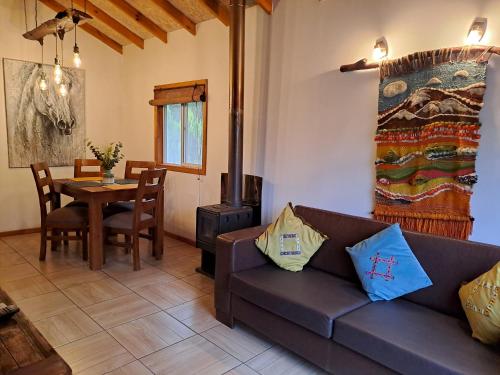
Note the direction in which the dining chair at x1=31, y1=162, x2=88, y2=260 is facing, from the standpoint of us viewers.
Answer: facing to the right of the viewer

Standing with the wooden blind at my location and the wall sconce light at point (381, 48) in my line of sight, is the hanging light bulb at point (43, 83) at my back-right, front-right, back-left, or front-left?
back-right

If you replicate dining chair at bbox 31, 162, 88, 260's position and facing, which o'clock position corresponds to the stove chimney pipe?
The stove chimney pipe is roughly at 1 o'clock from the dining chair.

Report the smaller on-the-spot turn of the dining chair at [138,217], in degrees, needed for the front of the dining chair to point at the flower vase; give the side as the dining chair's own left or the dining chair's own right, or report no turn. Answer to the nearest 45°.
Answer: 0° — it already faces it

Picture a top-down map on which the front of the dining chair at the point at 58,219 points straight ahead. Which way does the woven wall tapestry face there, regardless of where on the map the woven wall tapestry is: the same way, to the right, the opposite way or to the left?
the opposite way

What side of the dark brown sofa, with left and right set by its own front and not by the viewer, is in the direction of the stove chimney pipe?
right

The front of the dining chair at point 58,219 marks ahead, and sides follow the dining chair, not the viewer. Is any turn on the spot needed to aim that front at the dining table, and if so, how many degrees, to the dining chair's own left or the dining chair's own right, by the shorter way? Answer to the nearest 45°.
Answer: approximately 45° to the dining chair's own right

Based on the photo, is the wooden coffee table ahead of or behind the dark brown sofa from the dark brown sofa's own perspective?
ahead

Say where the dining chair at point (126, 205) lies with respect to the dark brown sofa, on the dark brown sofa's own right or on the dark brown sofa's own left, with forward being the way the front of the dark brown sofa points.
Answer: on the dark brown sofa's own right

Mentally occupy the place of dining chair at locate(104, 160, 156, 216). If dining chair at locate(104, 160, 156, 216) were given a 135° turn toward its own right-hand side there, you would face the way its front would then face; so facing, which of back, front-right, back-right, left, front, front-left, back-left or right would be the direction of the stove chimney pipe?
back-right

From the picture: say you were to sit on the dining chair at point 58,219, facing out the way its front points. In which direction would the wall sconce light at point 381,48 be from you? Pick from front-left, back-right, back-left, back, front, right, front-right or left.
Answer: front-right

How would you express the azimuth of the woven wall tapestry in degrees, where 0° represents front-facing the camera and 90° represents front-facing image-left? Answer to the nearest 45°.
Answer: approximately 45°

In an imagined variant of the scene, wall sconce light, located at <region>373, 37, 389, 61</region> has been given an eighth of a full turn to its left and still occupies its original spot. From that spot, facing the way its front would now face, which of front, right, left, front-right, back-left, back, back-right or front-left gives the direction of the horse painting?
right

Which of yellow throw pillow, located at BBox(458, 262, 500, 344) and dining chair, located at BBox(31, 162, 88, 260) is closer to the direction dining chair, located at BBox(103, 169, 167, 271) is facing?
the dining chair
